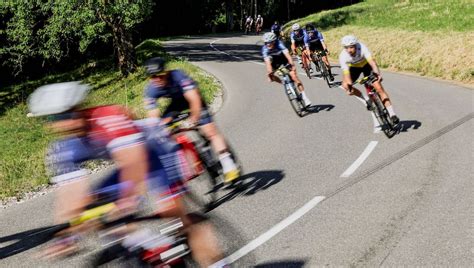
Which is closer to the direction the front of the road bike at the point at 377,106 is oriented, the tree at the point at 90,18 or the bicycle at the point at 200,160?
the bicycle

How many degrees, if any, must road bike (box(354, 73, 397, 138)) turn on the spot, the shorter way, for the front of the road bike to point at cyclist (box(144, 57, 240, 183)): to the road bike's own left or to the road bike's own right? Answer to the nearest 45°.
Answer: approximately 45° to the road bike's own right

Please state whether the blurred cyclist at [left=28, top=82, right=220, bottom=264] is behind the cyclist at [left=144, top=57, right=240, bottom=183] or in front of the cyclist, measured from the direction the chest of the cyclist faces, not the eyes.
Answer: in front

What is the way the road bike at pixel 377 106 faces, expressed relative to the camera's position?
facing the viewer

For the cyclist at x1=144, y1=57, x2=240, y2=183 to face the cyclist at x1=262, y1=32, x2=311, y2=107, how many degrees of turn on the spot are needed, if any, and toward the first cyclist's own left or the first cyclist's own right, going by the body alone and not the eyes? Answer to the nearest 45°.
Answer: approximately 135° to the first cyclist's own right

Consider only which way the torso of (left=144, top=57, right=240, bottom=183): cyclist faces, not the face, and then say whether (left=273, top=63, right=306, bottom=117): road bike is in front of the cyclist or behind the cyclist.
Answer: behind

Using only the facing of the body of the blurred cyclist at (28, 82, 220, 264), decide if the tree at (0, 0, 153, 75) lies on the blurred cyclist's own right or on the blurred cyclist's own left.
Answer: on the blurred cyclist's own right

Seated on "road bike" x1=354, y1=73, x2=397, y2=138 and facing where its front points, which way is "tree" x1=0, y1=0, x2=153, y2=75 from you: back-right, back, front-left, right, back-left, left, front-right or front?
back-right

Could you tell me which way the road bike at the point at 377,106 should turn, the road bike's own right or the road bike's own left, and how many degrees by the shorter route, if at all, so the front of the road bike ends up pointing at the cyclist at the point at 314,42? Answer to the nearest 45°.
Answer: approximately 180°

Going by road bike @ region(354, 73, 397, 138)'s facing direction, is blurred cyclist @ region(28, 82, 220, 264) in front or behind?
in front

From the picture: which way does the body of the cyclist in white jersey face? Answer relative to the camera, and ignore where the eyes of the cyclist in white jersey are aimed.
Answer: toward the camera

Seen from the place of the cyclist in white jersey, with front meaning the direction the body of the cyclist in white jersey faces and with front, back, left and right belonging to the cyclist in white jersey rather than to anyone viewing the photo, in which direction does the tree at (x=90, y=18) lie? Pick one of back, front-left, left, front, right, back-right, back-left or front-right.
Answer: back-right

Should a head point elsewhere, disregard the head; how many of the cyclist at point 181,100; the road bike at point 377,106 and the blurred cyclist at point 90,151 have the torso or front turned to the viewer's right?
0

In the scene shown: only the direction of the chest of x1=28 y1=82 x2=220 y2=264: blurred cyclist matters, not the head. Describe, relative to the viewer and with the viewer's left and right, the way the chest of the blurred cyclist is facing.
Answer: facing the viewer and to the left of the viewer
